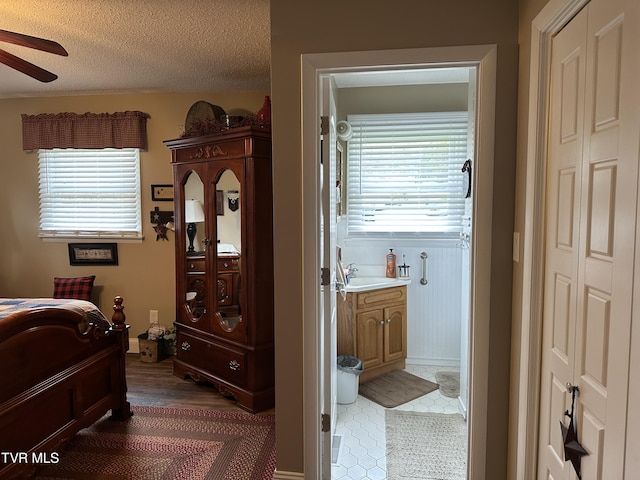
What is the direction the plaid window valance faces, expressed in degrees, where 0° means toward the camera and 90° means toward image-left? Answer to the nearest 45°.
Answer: approximately 0°

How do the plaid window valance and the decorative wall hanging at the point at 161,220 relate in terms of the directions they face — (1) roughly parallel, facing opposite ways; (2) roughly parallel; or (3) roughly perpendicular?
roughly parallel

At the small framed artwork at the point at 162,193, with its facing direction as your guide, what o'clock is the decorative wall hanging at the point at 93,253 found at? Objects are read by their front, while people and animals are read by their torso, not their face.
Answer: The decorative wall hanging is roughly at 4 o'clock from the small framed artwork.

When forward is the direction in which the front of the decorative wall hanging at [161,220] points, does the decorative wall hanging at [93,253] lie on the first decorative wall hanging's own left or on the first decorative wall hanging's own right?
on the first decorative wall hanging's own right

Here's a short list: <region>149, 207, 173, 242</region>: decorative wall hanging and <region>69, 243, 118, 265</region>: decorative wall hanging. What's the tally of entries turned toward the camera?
2

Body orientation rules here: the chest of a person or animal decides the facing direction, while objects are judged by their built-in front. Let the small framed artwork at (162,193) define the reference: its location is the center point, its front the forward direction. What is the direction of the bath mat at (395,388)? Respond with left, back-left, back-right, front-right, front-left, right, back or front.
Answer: front-left

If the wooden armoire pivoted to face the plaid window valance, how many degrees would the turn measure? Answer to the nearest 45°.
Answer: approximately 90° to its right

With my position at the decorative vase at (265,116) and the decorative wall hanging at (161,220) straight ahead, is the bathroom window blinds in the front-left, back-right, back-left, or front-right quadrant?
back-right

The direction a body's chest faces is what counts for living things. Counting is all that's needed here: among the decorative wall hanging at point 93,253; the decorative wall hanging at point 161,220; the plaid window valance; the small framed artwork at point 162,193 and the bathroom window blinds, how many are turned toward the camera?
5

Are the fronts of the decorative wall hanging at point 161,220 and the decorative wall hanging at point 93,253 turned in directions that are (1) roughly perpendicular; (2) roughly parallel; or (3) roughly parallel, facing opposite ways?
roughly parallel
